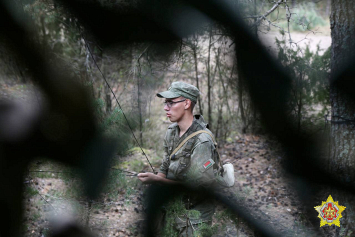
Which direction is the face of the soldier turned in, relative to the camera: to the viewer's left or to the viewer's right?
to the viewer's left

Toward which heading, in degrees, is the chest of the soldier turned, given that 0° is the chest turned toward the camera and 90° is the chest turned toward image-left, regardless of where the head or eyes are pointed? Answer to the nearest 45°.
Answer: approximately 45°

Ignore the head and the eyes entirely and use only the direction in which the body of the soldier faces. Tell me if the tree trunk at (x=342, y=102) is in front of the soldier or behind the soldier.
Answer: behind
